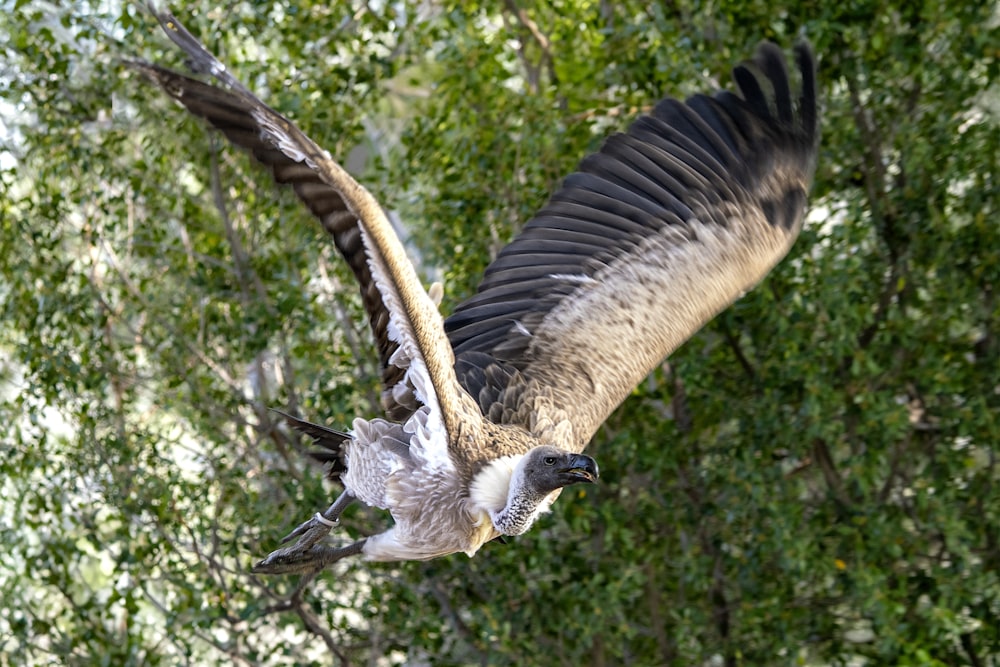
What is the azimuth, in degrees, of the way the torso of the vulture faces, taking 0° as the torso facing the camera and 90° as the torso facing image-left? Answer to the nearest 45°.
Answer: approximately 315°
